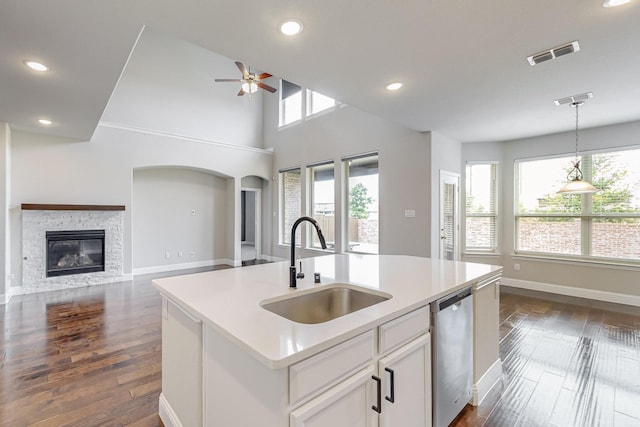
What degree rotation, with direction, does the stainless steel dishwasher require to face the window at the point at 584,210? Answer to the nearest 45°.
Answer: approximately 90° to its left

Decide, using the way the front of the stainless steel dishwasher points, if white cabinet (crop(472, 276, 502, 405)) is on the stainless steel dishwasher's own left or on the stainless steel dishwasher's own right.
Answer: on the stainless steel dishwasher's own left

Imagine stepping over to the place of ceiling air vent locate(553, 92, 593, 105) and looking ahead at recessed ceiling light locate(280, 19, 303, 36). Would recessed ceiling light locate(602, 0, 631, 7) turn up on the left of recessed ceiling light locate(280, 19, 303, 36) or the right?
left

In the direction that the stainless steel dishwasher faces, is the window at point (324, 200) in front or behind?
behind

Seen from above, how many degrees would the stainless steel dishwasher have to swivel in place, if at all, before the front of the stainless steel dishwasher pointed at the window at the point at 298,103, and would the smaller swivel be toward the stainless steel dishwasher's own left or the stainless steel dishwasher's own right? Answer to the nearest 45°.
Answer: approximately 180°

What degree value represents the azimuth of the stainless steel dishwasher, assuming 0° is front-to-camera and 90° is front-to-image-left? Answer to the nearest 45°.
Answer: approximately 315°

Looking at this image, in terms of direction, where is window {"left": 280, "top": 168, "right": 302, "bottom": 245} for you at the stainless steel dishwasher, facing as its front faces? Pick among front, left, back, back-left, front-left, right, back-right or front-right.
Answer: back

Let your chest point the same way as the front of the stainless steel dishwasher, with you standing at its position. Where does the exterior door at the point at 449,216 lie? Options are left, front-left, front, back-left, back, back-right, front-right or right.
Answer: back-left

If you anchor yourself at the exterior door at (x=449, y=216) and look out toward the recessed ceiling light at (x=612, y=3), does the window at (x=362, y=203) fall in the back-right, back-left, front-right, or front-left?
back-right

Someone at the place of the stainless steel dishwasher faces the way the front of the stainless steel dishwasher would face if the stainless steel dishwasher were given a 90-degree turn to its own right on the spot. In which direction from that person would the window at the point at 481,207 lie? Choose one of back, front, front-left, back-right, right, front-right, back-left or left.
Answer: back-right
